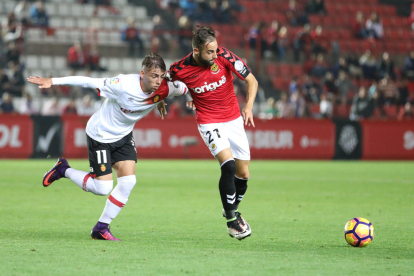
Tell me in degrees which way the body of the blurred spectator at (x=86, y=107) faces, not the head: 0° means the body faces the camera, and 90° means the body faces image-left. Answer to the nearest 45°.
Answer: approximately 0°

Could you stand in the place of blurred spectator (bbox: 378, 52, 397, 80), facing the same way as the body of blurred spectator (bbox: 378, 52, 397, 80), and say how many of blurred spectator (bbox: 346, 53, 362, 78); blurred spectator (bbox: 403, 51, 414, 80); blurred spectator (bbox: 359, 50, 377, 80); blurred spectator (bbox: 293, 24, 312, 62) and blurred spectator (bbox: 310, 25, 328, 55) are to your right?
4

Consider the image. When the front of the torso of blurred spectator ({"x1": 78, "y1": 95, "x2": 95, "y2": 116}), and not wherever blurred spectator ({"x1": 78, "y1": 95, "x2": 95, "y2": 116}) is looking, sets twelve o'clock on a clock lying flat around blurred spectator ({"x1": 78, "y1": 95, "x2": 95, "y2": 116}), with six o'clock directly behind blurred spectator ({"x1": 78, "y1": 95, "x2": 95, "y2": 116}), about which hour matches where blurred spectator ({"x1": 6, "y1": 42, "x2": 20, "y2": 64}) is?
blurred spectator ({"x1": 6, "y1": 42, "x2": 20, "y2": 64}) is roughly at 4 o'clock from blurred spectator ({"x1": 78, "y1": 95, "x2": 95, "y2": 116}).

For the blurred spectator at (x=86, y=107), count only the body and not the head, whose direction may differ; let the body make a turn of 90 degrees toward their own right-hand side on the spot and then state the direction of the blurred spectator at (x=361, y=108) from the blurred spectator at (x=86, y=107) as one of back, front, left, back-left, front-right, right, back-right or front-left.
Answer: back

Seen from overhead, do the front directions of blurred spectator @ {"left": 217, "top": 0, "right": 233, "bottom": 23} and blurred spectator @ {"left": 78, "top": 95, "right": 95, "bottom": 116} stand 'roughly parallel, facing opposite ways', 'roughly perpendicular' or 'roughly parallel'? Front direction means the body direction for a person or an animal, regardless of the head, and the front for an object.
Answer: roughly parallel

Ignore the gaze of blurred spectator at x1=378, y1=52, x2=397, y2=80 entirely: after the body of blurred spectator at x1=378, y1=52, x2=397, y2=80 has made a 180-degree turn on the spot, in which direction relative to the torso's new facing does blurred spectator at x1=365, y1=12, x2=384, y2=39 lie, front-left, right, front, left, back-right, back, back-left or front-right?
front

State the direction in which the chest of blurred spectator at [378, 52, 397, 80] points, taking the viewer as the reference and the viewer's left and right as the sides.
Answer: facing the viewer

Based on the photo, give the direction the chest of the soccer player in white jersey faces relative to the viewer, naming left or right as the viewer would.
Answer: facing the viewer and to the right of the viewer

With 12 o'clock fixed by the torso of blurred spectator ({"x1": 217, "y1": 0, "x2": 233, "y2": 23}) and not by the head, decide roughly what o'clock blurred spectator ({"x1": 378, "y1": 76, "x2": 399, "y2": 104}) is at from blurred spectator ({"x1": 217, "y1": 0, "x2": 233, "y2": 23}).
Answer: blurred spectator ({"x1": 378, "y1": 76, "x2": 399, "y2": 104}) is roughly at 10 o'clock from blurred spectator ({"x1": 217, "y1": 0, "x2": 233, "y2": 23}).

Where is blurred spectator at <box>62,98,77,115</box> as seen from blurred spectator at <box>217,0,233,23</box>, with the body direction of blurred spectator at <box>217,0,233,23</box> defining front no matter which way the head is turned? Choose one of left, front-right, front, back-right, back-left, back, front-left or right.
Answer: front-right

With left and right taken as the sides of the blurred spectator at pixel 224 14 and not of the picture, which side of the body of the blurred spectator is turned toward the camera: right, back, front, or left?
front

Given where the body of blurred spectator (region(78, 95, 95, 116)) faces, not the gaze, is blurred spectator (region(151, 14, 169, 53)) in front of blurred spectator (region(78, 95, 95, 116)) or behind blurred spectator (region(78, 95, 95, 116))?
behind

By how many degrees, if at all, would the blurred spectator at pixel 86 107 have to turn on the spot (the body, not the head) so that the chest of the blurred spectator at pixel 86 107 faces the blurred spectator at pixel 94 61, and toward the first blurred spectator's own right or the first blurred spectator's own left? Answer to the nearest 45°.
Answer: approximately 180°

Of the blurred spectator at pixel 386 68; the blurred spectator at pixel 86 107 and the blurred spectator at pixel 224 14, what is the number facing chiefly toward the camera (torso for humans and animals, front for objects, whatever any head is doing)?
3

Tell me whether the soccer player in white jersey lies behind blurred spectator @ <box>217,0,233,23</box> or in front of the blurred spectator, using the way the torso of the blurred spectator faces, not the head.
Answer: in front

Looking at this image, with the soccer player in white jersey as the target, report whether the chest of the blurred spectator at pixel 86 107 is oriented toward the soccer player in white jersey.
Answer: yes

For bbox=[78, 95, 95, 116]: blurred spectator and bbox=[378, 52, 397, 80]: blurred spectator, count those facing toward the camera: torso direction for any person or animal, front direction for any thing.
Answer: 2
